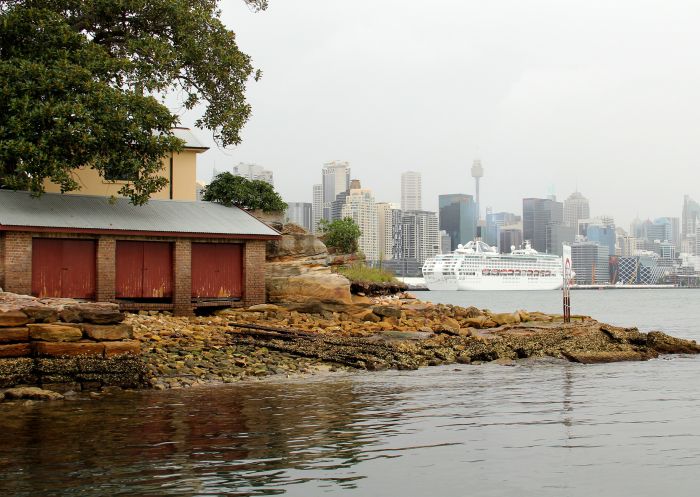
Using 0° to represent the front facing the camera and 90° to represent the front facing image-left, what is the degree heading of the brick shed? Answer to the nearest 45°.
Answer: approximately 0°

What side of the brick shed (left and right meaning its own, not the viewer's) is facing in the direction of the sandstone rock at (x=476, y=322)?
left

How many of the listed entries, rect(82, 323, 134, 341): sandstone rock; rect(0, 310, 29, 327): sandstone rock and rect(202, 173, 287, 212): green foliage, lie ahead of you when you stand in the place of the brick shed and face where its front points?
2

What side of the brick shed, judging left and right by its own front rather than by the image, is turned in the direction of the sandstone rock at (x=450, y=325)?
left

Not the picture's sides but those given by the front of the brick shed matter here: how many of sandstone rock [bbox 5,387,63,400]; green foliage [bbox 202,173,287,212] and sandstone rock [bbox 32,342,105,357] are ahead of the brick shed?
2

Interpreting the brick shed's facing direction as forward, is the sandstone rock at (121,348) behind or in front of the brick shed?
in front

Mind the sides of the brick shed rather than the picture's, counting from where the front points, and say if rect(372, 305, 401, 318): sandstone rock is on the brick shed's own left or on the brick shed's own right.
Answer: on the brick shed's own left

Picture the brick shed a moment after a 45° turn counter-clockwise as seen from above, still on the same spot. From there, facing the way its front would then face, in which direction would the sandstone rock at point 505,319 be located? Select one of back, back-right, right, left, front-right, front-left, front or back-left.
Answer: front-left

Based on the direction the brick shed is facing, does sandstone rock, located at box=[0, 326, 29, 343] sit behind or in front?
in front

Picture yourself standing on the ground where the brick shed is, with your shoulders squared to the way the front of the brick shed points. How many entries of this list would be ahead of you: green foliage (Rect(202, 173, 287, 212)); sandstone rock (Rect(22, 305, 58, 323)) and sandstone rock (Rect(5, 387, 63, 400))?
2
